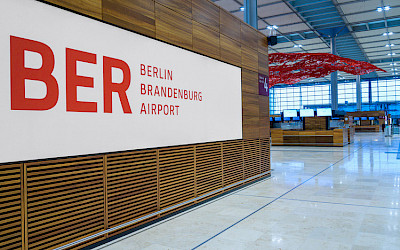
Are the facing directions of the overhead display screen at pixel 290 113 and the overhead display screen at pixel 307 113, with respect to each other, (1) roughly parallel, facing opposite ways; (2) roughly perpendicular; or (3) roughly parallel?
roughly parallel

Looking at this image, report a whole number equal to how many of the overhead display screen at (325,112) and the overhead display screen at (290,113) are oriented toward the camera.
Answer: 2

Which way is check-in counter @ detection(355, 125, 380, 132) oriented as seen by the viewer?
toward the camera

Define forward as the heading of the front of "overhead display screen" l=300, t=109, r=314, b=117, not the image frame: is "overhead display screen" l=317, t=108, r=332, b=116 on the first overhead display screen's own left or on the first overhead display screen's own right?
on the first overhead display screen's own left

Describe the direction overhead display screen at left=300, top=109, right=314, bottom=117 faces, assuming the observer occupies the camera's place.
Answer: facing the viewer

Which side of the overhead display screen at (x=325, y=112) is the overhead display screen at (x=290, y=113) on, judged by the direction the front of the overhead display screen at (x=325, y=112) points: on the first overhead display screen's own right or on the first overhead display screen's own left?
on the first overhead display screen's own right

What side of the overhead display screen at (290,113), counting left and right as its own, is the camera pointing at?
front
